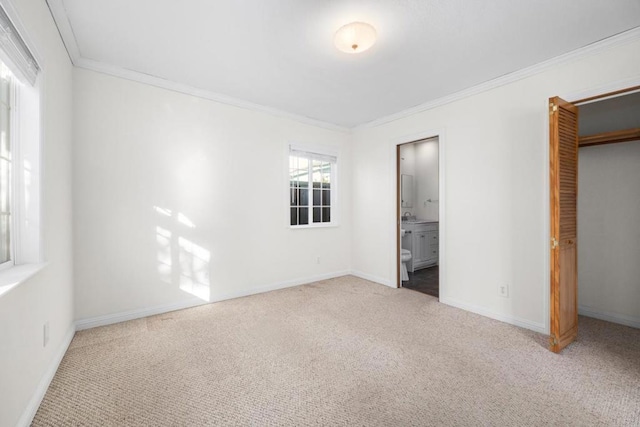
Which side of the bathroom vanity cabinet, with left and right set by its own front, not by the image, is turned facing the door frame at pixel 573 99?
front

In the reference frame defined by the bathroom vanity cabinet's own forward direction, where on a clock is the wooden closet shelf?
The wooden closet shelf is roughly at 12 o'clock from the bathroom vanity cabinet.

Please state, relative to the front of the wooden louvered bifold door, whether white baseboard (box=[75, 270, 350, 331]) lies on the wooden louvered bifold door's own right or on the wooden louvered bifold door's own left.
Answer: on the wooden louvered bifold door's own right

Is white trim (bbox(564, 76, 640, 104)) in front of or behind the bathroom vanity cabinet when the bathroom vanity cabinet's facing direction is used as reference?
in front

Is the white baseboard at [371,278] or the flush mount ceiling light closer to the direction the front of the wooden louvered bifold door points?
the flush mount ceiling light

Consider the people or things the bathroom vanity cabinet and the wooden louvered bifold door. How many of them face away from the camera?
0

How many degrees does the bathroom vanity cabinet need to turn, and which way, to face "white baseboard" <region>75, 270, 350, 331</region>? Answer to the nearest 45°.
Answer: approximately 90° to its right

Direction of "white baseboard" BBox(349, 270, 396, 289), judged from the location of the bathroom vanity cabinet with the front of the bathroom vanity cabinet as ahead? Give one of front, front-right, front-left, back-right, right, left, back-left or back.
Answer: right

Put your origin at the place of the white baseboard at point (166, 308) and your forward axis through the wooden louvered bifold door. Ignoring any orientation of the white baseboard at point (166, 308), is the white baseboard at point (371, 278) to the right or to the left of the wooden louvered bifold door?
left

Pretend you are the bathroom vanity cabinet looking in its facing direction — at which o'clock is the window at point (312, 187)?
The window is roughly at 3 o'clock from the bathroom vanity cabinet.
